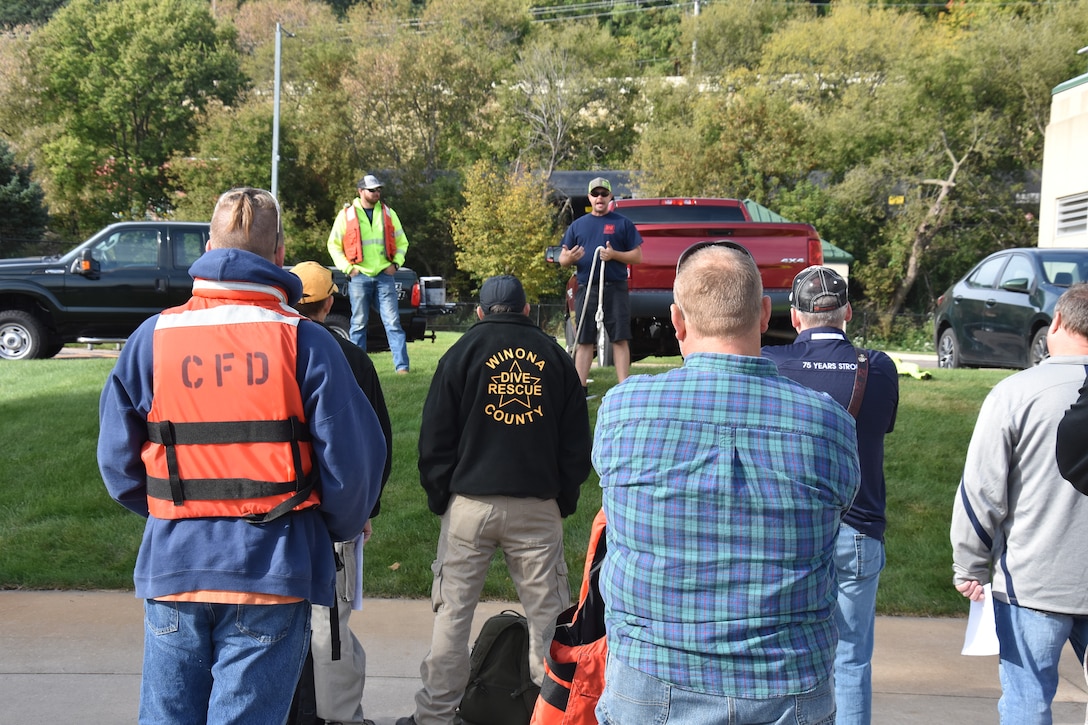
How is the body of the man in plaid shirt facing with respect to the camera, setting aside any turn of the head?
away from the camera

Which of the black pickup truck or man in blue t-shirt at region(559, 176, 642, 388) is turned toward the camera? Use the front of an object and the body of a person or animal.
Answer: the man in blue t-shirt

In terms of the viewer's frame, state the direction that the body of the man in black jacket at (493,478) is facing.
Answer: away from the camera

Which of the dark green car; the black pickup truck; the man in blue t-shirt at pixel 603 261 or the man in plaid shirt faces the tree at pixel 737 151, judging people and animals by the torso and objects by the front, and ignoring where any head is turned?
the man in plaid shirt

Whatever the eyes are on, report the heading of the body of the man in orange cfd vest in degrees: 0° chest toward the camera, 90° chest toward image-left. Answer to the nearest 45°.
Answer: approximately 180°

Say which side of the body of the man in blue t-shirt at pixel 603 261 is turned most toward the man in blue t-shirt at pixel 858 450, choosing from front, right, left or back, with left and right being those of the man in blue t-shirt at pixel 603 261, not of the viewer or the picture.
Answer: front

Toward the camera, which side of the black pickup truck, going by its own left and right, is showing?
left

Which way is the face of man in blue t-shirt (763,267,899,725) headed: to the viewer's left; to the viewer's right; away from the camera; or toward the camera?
away from the camera

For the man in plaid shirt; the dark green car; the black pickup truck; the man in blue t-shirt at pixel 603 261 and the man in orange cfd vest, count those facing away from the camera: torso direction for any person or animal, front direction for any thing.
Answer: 2

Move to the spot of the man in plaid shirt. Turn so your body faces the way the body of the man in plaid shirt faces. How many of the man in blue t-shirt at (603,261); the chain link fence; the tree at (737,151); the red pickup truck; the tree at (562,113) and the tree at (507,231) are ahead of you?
6

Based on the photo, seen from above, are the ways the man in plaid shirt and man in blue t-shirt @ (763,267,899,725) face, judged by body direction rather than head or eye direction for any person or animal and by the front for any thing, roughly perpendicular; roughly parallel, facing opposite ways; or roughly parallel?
roughly parallel

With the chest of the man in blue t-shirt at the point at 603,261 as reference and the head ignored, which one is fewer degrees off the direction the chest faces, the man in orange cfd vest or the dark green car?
the man in orange cfd vest

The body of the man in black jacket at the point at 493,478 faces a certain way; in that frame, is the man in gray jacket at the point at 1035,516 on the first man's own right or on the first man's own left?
on the first man's own right

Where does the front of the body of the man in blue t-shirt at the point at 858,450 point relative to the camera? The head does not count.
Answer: away from the camera

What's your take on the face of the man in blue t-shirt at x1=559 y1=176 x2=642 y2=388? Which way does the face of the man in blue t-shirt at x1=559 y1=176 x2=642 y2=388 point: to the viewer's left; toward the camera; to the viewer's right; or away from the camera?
toward the camera

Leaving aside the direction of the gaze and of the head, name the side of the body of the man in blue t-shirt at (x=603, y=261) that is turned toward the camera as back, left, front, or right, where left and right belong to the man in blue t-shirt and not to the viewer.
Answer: front

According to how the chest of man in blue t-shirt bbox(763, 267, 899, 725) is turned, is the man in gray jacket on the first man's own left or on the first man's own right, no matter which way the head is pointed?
on the first man's own right
